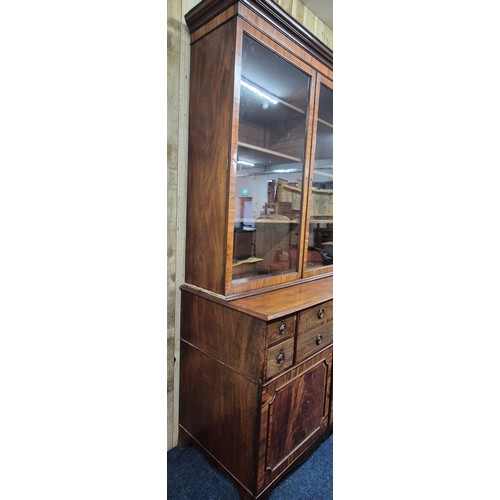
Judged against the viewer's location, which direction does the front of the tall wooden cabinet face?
facing the viewer and to the right of the viewer
